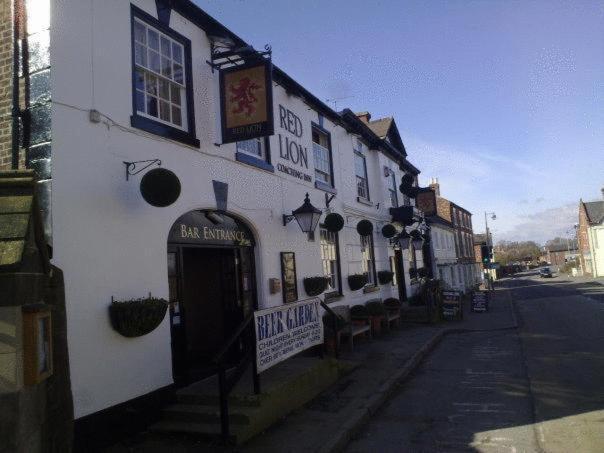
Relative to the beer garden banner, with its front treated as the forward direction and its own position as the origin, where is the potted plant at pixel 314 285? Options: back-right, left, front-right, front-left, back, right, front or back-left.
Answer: back-left

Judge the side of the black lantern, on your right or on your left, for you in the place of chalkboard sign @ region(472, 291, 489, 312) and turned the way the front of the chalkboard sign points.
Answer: on your right

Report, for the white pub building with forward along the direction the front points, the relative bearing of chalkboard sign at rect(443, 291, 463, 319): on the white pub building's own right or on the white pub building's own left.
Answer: on the white pub building's own left

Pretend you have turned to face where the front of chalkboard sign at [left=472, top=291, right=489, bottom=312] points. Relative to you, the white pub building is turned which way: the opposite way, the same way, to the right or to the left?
to the left

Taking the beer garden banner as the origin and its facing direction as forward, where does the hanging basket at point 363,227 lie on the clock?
The hanging basket is roughly at 8 o'clock from the beer garden banner.
